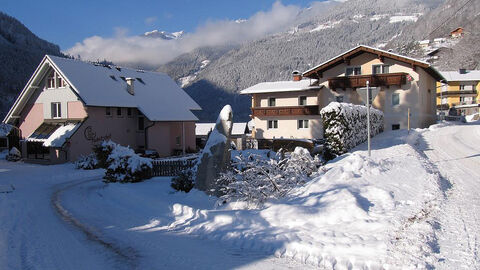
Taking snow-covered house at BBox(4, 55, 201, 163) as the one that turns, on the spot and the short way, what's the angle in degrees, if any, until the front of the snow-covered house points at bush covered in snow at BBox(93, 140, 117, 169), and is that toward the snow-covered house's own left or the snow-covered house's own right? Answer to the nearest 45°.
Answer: approximately 45° to the snow-covered house's own left

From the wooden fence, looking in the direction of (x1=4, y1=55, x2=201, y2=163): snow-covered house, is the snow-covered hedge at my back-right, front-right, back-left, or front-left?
back-right

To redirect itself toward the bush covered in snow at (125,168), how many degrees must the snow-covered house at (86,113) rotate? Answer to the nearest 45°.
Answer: approximately 45° to its left

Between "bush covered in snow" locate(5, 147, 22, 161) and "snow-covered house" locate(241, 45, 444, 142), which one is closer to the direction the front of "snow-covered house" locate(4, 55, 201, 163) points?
the bush covered in snow

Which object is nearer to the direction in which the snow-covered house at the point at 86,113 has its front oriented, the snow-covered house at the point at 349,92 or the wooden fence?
the wooden fence

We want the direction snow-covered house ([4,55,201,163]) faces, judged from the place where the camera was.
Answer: facing the viewer and to the left of the viewer

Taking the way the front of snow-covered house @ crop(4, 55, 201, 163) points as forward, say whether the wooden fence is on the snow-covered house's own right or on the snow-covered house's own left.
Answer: on the snow-covered house's own left

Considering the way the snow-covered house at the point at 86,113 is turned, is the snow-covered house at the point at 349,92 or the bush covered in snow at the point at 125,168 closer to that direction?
the bush covered in snow

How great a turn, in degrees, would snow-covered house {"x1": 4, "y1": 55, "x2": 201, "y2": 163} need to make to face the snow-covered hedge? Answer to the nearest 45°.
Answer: approximately 90° to its left

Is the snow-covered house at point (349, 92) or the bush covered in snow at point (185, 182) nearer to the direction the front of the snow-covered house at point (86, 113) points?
the bush covered in snow

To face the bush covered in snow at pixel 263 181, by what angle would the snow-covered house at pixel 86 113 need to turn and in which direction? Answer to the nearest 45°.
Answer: approximately 45° to its left

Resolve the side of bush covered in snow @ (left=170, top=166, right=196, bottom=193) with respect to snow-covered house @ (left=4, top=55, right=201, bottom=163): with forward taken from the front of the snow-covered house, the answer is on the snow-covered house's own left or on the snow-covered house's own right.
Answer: on the snow-covered house's own left
